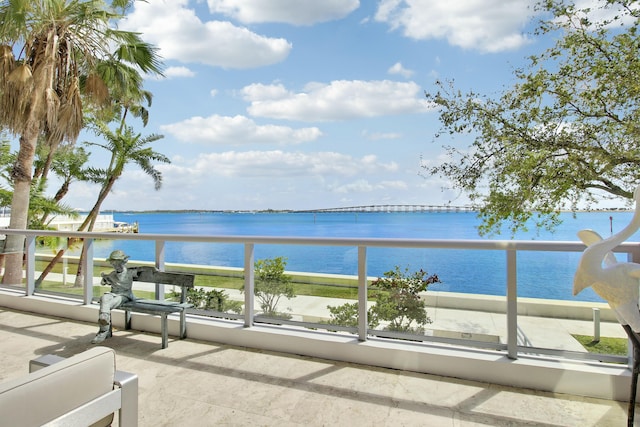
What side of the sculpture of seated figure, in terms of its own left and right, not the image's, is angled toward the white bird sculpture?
left

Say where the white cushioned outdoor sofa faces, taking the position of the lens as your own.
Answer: facing away from the viewer and to the left of the viewer

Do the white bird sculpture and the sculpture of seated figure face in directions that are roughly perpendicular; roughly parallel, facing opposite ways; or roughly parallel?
roughly perpendicular

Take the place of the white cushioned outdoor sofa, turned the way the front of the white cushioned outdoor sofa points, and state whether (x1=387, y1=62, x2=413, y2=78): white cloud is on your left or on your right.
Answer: on your right

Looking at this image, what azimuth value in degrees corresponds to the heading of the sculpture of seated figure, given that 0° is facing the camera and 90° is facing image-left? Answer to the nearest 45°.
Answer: approximately 45°
